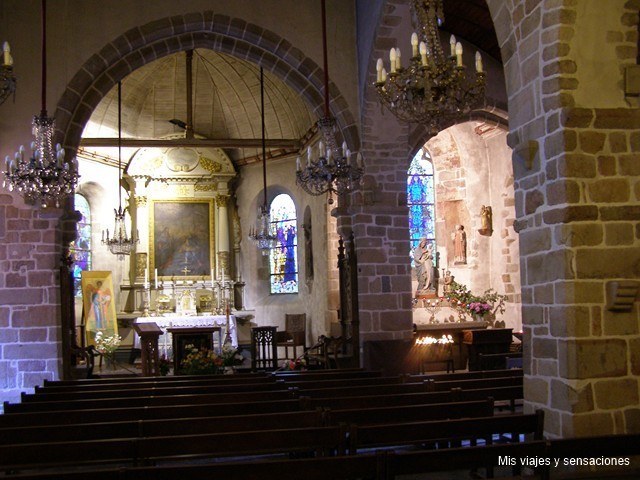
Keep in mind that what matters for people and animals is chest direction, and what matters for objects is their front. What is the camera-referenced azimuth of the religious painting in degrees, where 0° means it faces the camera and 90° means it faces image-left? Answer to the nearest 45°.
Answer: approximately 0°

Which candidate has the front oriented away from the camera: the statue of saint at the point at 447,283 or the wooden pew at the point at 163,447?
the wooden pew

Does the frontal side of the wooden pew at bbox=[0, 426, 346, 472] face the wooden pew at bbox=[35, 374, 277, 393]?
yes

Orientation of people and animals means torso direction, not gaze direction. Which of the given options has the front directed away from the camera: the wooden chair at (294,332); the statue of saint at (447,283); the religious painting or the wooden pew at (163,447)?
the wooden pew

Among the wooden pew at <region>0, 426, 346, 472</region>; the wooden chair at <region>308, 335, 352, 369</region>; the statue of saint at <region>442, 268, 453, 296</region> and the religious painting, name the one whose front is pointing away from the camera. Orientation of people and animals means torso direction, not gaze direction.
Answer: the wooden pew

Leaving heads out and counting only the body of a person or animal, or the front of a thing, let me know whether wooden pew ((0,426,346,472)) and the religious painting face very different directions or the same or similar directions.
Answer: very different directions

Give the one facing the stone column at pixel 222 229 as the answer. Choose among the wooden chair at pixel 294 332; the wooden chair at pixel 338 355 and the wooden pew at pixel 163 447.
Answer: the wooden pew

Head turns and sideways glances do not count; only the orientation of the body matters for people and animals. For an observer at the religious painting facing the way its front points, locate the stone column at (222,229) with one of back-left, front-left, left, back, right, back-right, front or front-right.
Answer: left

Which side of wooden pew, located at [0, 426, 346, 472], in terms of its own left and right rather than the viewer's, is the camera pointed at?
back
